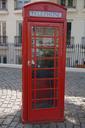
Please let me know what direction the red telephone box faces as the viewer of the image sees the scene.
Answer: facing the viewer

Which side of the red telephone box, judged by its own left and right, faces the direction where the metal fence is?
back
